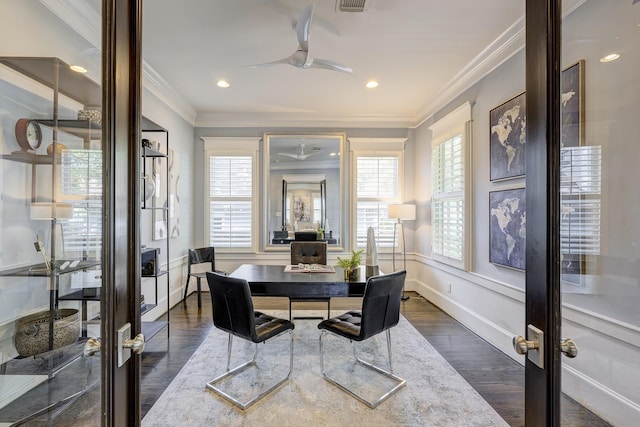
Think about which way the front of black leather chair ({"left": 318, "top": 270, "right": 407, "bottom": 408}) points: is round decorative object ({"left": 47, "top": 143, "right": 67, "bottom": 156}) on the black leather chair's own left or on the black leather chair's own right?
on the black leather chair's own left

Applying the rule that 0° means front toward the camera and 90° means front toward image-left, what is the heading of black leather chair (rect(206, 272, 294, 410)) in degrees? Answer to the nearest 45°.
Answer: approximately 225°

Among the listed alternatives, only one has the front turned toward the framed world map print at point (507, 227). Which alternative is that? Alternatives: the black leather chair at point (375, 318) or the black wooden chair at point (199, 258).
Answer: the black wooden chair at point (199, 258)

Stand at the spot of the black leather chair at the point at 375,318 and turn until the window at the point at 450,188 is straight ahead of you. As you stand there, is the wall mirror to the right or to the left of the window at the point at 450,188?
left

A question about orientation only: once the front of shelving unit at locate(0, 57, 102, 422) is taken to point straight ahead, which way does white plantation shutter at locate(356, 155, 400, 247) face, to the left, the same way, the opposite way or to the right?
to the right

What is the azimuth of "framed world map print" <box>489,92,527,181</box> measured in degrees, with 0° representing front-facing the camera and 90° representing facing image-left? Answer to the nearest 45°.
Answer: approximately 45°

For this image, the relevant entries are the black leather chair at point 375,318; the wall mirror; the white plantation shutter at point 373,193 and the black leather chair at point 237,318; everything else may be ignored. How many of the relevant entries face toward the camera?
2

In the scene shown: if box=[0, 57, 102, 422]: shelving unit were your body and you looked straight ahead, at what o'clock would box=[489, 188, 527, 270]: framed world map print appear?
The framed world map print is roughly at 11 o'clock from the shelving unit.

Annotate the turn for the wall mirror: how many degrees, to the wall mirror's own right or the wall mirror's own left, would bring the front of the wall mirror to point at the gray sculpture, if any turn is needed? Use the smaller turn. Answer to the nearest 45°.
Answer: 0° — it already faces it

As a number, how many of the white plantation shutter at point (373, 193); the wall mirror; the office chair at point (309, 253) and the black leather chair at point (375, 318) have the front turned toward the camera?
3

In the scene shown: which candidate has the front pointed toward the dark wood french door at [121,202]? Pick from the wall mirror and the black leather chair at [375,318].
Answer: the wall mirror

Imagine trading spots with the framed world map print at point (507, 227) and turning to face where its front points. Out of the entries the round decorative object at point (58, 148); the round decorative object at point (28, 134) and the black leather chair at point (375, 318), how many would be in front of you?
3

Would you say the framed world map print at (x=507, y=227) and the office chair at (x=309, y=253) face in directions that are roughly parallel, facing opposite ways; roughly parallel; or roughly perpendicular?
roughly perpendicular
